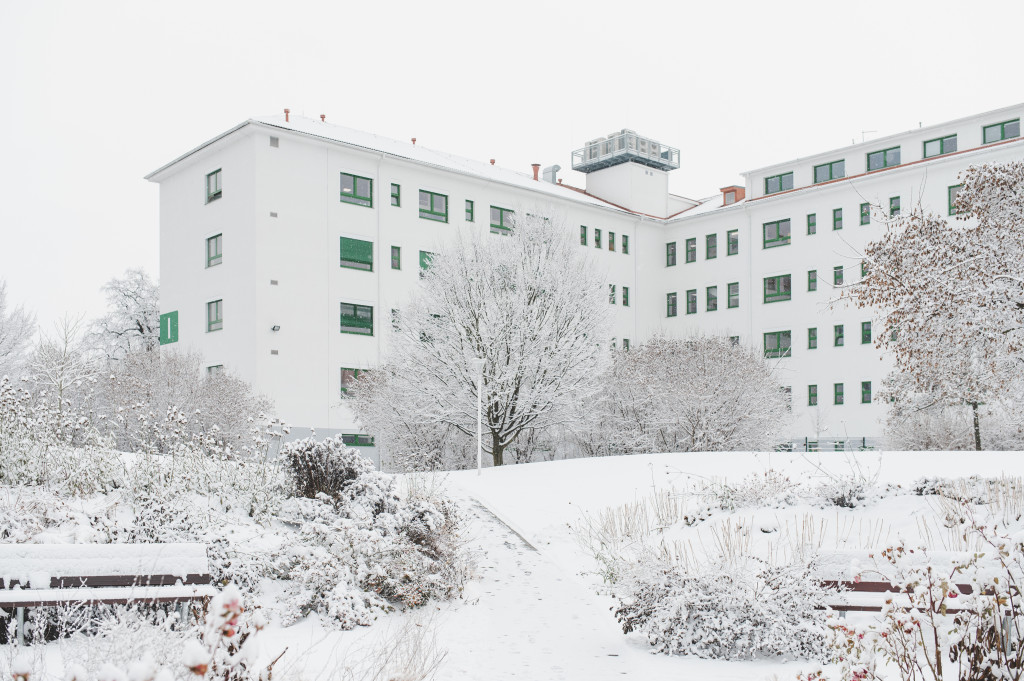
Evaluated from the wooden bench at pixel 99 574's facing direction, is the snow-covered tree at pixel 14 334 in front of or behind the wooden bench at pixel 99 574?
behind

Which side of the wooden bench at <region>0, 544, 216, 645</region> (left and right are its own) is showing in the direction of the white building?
back

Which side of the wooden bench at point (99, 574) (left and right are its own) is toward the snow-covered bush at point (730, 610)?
left

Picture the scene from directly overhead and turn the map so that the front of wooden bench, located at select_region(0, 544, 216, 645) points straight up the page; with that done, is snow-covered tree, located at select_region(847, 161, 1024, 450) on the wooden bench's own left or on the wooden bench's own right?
on the wooden bench's own left

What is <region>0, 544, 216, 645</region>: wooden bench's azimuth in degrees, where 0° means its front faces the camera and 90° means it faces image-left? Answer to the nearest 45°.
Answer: approximately 0°
